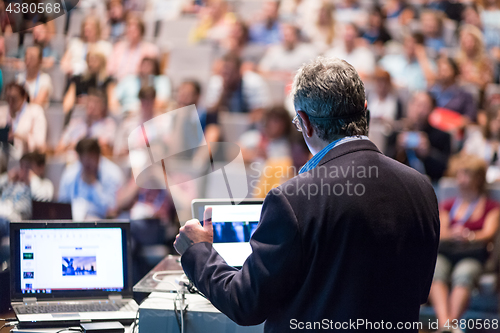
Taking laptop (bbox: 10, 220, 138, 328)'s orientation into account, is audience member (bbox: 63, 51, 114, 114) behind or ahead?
behind

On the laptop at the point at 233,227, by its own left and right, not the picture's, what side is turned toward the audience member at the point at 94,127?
back

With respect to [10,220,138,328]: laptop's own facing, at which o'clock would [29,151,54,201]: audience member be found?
The audience member is roughly at 6 o'clock from the laptop.

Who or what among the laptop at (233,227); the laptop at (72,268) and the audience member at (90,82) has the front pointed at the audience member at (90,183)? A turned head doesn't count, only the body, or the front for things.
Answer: the audience member at (90,82)

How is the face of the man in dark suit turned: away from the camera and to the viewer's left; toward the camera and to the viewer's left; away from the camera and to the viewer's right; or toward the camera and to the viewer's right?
away from the camera and to the viewer's left

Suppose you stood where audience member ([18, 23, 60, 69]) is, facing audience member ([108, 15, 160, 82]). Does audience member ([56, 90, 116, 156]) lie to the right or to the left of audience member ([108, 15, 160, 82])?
right
